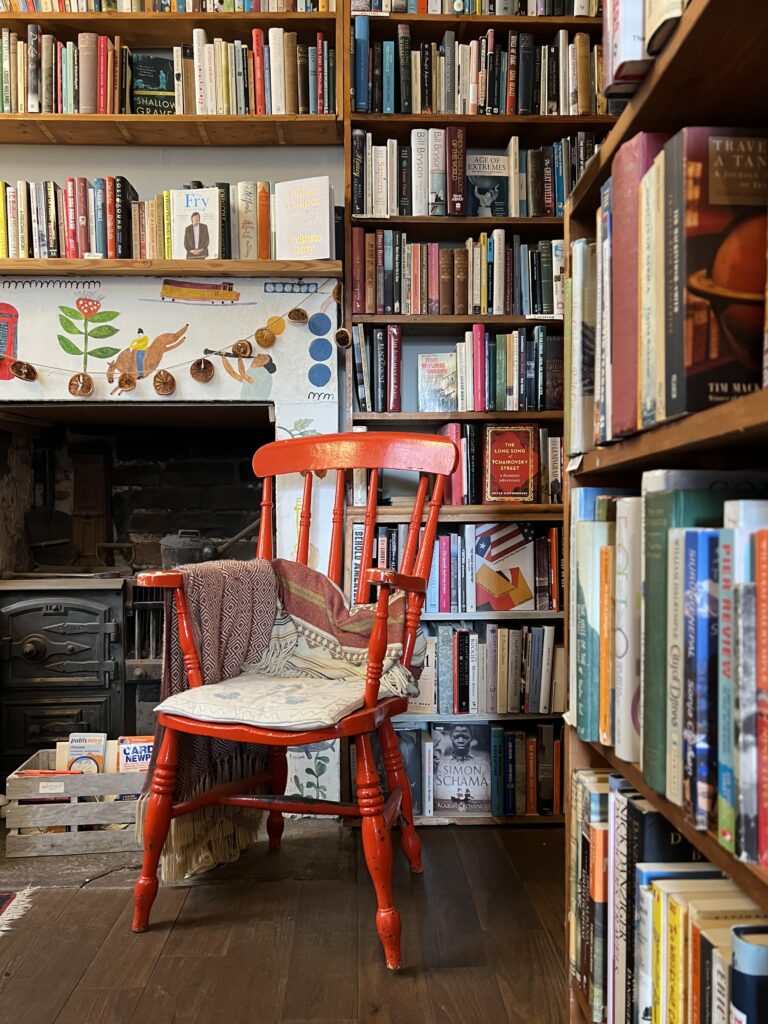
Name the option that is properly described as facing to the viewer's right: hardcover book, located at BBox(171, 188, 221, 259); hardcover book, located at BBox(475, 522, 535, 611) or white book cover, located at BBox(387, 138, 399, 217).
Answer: the white book cover

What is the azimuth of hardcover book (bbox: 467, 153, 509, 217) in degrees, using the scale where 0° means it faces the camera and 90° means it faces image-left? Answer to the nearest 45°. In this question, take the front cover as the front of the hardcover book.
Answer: approximately 0°

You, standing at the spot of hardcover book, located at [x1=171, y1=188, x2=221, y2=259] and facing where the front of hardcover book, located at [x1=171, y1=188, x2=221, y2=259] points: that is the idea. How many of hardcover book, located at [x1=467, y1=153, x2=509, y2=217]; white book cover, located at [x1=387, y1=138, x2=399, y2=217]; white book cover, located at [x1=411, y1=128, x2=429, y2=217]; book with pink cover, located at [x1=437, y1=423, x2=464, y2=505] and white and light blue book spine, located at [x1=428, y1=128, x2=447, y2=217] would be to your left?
5

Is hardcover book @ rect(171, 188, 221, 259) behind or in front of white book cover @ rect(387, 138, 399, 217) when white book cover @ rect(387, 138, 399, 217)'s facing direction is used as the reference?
behind

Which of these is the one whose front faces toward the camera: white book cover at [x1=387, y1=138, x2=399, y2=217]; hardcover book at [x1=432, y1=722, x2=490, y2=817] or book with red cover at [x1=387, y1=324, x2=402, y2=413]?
the hardcover book

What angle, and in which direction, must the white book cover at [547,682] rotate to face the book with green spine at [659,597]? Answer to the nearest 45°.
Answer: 0° — it already faces it

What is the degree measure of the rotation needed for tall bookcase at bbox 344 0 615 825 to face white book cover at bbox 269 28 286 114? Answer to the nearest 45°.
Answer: approximately 90° to its right

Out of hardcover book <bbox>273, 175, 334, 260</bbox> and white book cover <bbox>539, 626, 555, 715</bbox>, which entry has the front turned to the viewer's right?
the white book cover
